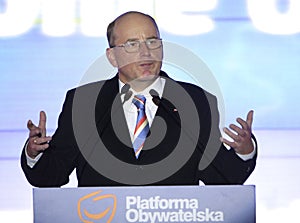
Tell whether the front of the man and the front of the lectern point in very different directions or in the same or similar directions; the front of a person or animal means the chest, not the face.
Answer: same or similar directions

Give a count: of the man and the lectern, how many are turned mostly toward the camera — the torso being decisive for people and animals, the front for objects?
2

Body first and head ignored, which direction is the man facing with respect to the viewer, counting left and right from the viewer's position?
facing the viewer

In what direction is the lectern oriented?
toward the camera
